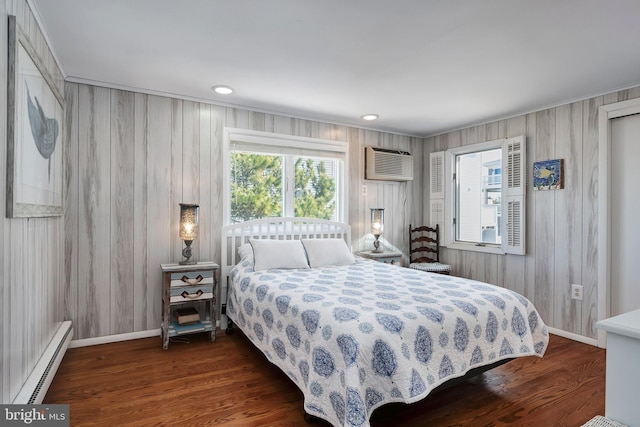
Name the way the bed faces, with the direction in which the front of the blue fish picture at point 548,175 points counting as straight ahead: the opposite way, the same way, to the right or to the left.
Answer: to the left

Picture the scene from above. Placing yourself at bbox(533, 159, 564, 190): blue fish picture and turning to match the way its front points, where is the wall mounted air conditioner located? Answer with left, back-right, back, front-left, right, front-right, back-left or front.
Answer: front-right

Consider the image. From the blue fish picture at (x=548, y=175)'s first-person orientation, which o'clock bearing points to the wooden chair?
The wooden chair is roughly at 2 o'clock from the blue fish picture.

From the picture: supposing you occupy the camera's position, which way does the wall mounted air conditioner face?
facing the viewer and to the right of the viewer

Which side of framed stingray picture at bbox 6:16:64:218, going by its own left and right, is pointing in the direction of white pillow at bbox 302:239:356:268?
front

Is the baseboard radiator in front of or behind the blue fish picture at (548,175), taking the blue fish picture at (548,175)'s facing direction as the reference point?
in front

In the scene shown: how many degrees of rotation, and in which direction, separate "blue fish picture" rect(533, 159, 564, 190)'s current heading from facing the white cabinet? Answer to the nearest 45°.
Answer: approximately 45° to its left

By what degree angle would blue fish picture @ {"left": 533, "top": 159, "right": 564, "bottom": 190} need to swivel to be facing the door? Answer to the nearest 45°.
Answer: approximately 135° to its left

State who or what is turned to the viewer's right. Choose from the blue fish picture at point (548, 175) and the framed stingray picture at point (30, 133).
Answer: the framed stingray picture at point (30, 133)

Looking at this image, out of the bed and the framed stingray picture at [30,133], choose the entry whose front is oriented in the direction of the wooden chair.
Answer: the framed stingray picture

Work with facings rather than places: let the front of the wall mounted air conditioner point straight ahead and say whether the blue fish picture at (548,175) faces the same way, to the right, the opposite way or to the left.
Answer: to the right

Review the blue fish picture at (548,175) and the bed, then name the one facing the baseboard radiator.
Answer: the blue fish picture

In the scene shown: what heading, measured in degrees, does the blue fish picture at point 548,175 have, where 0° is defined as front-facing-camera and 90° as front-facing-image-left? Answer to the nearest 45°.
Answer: approximately 45°

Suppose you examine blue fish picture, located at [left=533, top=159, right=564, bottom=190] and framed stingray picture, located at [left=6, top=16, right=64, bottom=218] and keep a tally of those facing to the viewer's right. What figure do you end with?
1

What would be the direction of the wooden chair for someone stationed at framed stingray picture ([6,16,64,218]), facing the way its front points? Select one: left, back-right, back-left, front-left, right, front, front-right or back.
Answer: front

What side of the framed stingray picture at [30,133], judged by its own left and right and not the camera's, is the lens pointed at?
right

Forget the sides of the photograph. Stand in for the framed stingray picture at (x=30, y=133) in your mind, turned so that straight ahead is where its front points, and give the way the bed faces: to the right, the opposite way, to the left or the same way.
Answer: to the right
